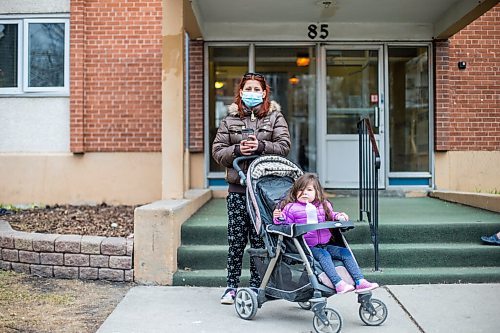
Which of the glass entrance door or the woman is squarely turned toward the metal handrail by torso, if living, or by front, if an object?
the glass entrance door

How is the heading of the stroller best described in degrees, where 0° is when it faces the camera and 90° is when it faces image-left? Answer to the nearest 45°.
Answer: approximately 315°

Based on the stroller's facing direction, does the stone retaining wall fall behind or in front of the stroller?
behind

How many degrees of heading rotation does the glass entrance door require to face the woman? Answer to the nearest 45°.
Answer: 0° — it already faces them

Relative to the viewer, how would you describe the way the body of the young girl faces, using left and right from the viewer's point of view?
facing the viewer and to the right of the viewer

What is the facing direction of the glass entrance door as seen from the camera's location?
facing the viewer

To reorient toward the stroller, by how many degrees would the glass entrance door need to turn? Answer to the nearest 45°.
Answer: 0° — it already faces it

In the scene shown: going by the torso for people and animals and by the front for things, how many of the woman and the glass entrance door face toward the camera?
2

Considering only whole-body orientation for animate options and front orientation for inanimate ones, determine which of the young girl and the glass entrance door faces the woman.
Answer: the glass entrance door
